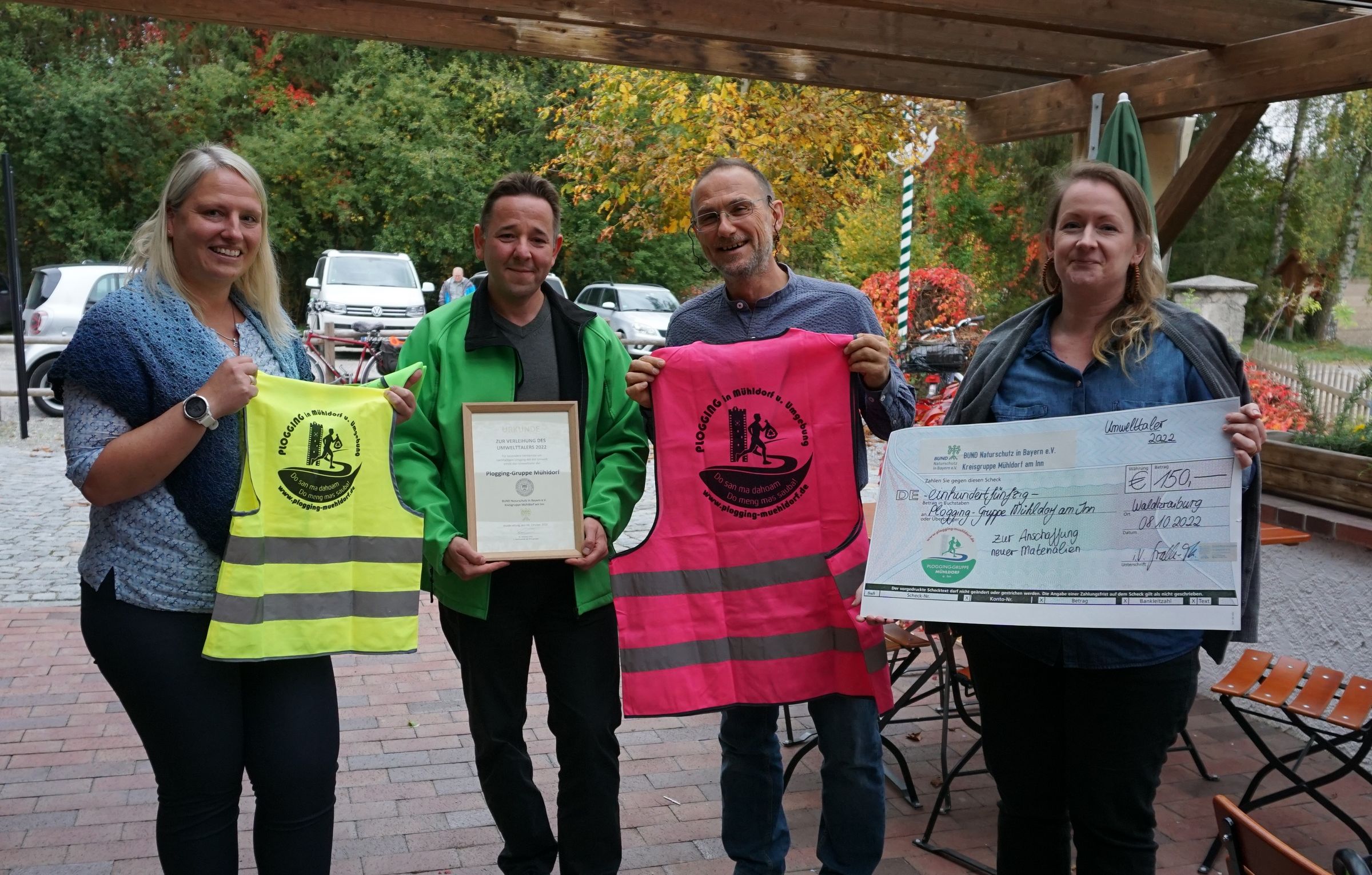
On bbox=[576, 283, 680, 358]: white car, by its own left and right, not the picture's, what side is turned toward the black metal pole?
right

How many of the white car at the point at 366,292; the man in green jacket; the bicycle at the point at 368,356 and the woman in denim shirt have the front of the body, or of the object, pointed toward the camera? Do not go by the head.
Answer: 3

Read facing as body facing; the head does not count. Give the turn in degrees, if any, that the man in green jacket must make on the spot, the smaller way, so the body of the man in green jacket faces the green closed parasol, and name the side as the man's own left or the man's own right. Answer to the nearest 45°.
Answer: approximately 135° to the man's own left

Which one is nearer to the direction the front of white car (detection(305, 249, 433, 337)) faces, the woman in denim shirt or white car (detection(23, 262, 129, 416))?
the woman in denim shirt

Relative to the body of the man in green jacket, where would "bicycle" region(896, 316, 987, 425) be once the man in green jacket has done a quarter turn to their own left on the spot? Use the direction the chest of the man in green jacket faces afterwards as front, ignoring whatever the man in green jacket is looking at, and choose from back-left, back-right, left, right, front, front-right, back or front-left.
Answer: front-left

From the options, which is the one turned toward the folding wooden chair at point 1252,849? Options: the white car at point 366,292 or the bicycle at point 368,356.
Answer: the white car

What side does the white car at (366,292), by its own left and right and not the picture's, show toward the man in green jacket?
front

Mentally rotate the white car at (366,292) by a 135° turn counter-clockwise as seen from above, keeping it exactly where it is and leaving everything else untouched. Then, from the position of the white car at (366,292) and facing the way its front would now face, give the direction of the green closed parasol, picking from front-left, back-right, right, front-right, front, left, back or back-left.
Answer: back-right

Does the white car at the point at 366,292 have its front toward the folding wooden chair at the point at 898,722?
yes
